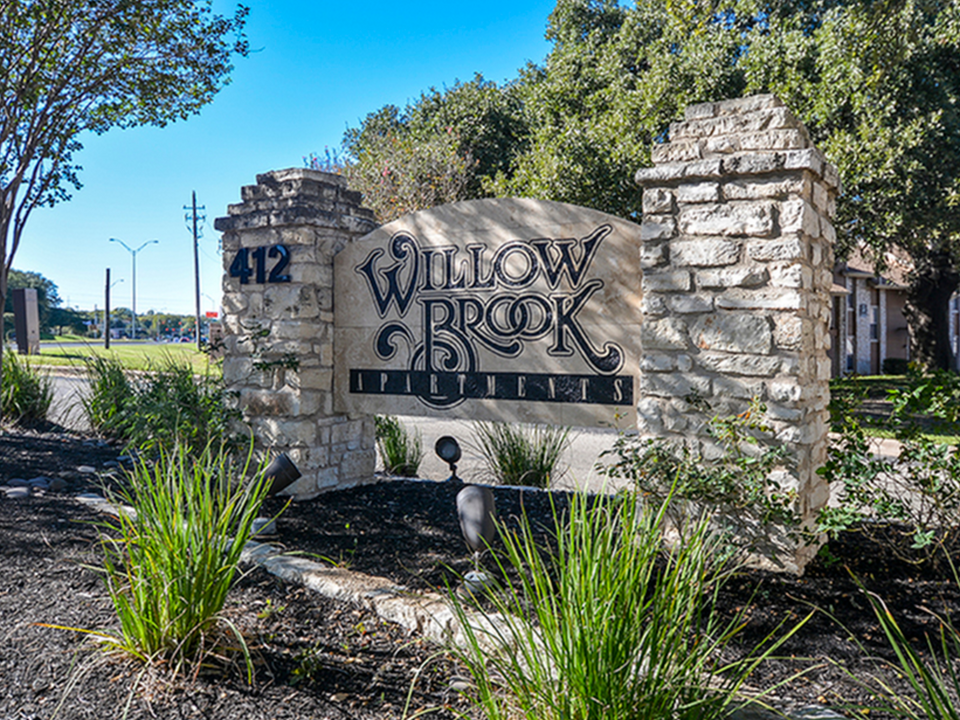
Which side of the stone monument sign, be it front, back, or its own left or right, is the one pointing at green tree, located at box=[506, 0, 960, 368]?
back

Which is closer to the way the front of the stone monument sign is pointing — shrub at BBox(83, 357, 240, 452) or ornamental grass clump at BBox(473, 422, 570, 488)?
the shrub

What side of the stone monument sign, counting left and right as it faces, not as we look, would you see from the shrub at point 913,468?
left

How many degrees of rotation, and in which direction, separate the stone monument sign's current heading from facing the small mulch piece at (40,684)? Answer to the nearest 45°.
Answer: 0° — it already faces it

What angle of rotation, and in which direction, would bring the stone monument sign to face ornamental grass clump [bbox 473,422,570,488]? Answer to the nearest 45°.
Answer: approximately 135° to its right

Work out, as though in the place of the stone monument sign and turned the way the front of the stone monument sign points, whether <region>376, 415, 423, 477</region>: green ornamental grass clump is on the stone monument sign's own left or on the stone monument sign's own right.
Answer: on the stone monument sign's own right

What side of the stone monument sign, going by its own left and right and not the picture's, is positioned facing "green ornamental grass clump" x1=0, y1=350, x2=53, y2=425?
right

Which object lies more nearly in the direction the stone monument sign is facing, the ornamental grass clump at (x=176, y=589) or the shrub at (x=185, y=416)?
the ornamental grass clump

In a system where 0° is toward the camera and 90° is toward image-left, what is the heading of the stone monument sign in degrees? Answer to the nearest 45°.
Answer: approximately 45°
